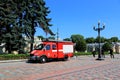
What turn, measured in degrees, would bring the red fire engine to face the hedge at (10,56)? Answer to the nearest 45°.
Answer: approximately 90° to its right

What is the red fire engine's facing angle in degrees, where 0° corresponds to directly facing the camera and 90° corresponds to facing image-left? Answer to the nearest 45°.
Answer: approximately 45°
